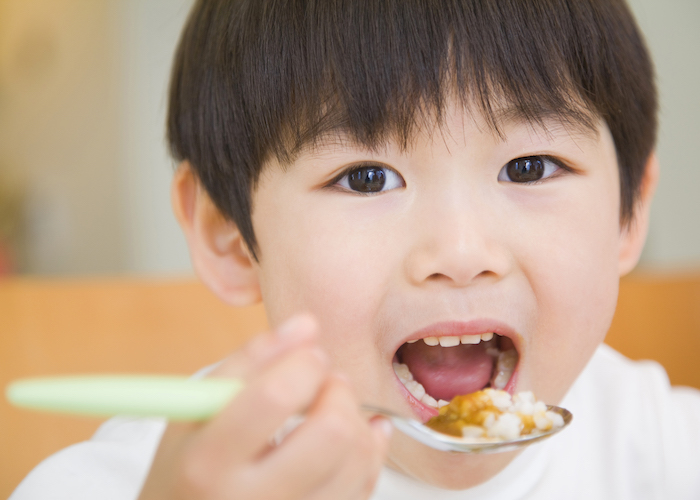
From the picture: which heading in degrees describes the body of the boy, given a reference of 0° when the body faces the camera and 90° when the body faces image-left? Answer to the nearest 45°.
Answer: approximately 0°
